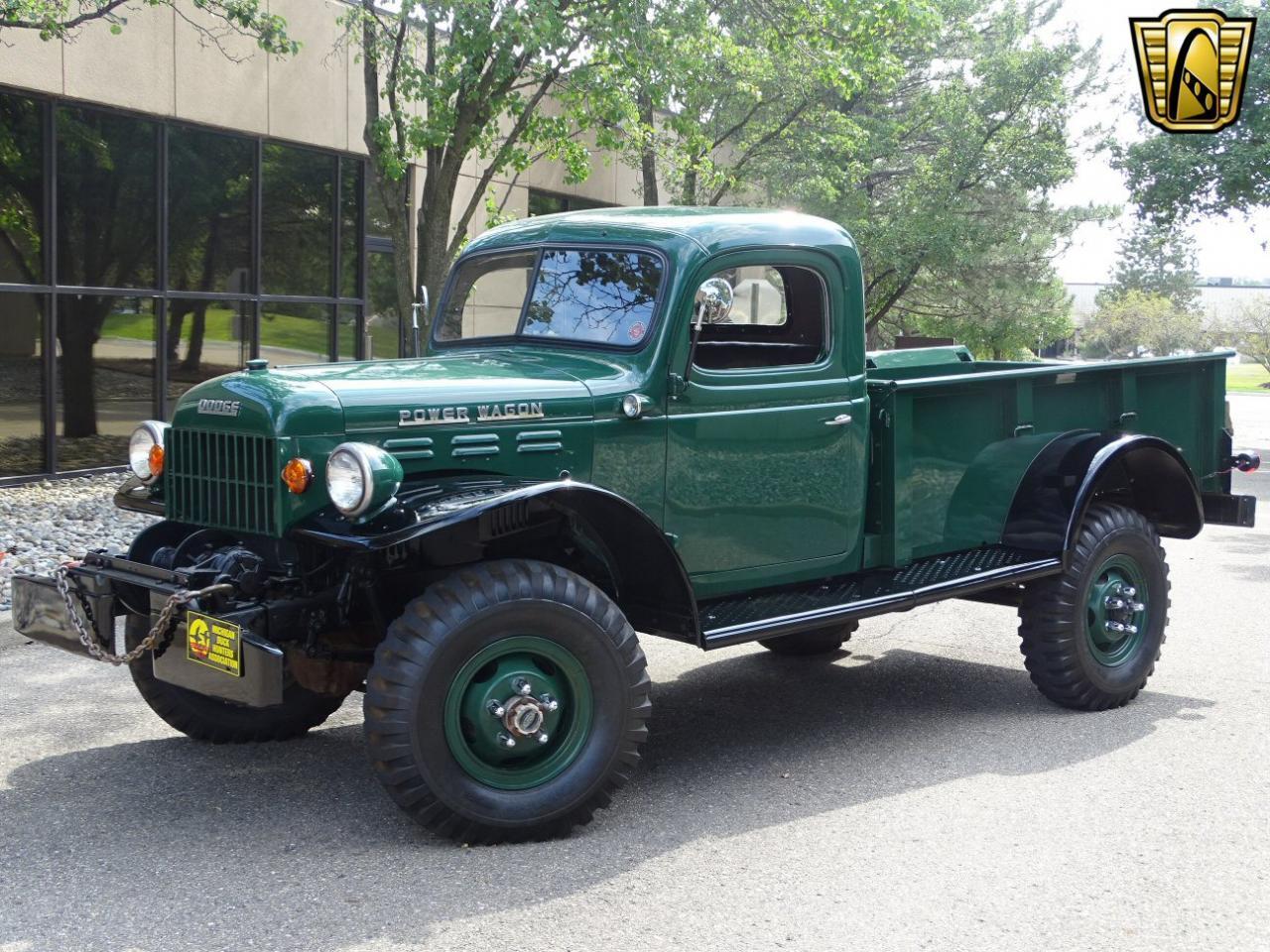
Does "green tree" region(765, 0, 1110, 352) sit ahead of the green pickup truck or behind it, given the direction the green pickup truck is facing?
behind

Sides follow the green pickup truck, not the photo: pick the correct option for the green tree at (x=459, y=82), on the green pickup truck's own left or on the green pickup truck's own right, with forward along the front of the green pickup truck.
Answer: on the green pickup truck's own right

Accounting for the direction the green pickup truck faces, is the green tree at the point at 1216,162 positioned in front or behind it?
behind

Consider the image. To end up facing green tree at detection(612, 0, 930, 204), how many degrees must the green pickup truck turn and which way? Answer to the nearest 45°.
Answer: approximately 135° to its right
